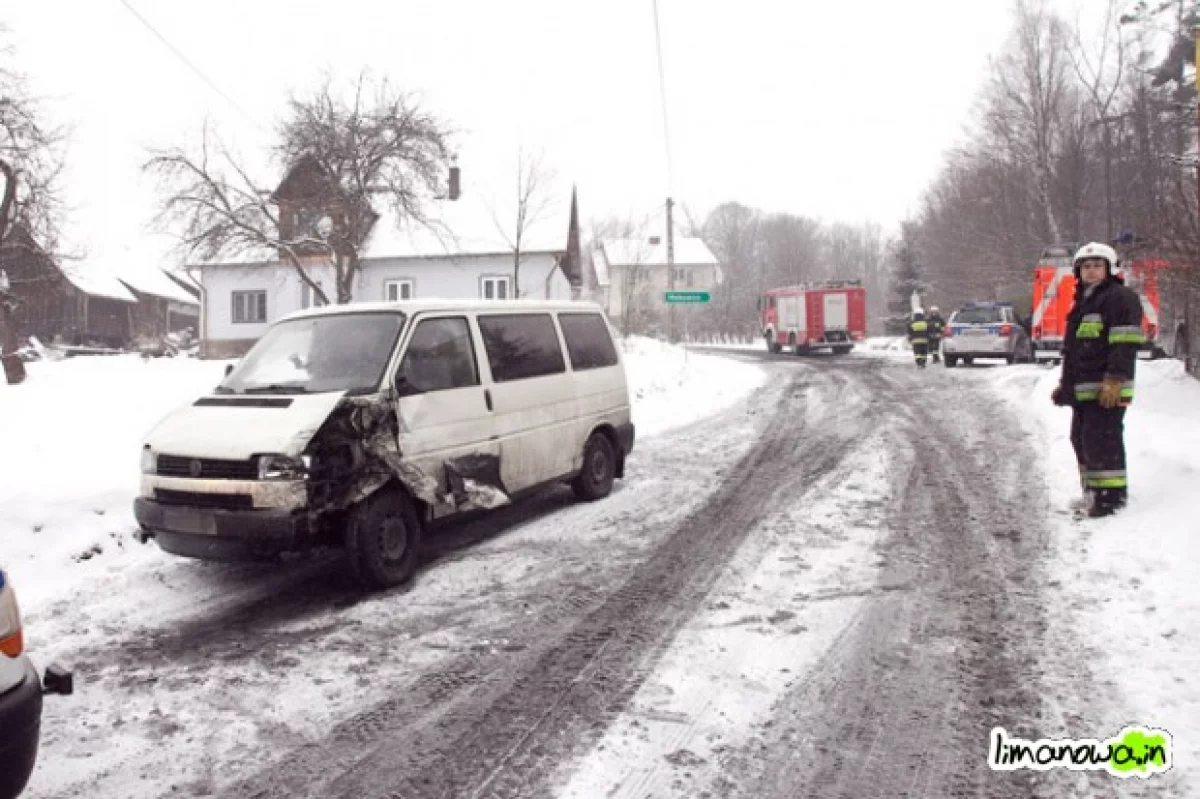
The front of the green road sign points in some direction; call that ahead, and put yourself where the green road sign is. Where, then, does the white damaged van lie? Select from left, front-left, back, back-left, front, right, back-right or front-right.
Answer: front

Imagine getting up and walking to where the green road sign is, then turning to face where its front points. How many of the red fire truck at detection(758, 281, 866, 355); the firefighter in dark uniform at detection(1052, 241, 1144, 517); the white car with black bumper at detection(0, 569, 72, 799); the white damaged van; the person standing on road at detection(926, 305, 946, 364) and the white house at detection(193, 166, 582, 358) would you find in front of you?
3

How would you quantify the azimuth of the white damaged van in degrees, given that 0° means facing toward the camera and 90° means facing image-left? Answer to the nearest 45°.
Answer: approximately 45°

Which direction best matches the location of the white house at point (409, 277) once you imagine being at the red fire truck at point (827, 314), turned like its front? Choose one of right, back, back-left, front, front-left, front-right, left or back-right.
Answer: front-left

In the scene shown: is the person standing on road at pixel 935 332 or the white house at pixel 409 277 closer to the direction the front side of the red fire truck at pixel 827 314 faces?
the white house

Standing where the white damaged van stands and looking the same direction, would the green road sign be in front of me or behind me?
behind

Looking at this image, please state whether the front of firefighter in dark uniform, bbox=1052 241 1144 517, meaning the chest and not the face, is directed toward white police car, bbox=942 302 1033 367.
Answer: no

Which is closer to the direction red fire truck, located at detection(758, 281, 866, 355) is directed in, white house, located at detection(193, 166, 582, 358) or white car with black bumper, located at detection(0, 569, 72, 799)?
the white house

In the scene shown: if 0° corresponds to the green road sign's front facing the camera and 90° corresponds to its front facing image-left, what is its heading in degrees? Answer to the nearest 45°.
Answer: approximately 0°

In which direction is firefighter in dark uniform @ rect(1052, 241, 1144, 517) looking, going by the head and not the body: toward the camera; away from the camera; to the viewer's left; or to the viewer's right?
toward the camera

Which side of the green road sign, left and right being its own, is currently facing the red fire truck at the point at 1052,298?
left

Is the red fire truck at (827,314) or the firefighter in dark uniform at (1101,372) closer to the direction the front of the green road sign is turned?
the firefighter in dark uniform

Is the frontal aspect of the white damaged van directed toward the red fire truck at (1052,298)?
no

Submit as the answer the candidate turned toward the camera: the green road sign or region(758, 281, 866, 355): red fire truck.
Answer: the green road sign
